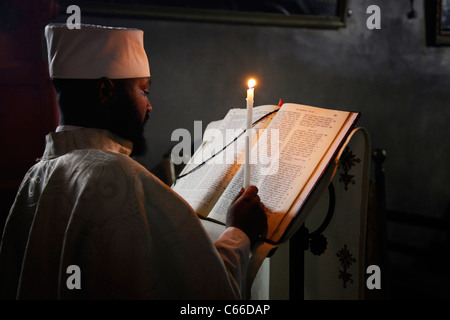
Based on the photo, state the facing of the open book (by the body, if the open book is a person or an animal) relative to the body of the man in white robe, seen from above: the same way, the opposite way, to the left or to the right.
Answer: the opposite way

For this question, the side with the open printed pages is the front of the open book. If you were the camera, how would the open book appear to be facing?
facing the viewer and to the left of the viewer

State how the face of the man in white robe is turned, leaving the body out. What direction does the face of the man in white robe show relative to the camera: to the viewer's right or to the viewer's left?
to the viewer's right

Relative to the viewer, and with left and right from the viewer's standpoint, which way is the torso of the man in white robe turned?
facing away from the viewer and to the right of the viewer
